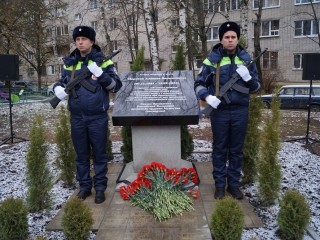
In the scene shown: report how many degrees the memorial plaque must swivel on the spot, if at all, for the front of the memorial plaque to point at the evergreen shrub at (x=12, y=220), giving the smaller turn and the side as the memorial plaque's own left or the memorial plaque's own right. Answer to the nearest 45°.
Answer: approximately 45° to the memorial plaque's own right

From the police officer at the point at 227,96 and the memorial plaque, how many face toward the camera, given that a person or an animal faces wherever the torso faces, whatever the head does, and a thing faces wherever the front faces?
2

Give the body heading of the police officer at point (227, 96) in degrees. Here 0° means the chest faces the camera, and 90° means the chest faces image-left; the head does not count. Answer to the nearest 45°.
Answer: approximately 0°

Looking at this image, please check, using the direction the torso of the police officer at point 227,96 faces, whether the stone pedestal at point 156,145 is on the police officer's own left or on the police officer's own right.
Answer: on the police officer's own right

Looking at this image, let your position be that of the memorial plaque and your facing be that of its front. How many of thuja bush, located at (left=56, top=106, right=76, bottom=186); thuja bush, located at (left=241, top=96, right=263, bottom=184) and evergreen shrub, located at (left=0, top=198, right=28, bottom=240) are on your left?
1

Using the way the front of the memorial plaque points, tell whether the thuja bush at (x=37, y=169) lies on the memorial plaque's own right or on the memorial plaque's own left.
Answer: on the memorial plaque's own right

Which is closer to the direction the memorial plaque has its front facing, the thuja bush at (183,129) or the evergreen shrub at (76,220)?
the evergreen shrub

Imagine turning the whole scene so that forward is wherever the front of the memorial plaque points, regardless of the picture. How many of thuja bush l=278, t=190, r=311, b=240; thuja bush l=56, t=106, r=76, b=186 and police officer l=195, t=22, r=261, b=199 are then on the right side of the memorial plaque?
1
